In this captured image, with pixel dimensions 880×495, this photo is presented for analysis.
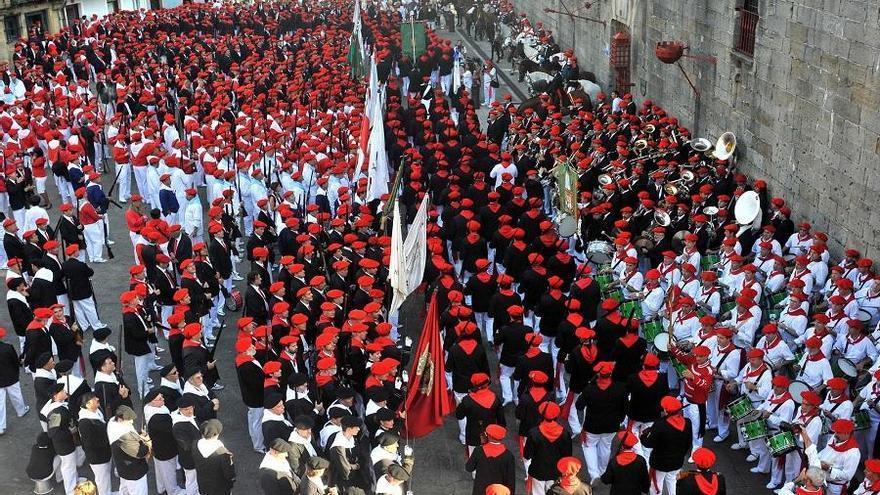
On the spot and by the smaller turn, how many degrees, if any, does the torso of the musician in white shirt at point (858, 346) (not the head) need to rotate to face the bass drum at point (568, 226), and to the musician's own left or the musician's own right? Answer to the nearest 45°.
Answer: approximately 90° to the musician's own right

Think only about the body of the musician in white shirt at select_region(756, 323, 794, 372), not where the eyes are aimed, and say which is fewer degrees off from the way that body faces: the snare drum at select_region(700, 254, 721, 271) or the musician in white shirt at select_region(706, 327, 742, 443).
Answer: the musician in white shirt

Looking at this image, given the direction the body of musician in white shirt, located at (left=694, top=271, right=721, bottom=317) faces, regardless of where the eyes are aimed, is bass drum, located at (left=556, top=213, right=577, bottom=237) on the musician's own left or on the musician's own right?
on the musician's own right

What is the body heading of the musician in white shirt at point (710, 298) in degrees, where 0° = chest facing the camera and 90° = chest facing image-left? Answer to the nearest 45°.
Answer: approximately 45°

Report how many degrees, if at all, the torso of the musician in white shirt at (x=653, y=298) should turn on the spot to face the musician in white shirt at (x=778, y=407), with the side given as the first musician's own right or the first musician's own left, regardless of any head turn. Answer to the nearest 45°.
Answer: approximately 90° to the first musician's own left

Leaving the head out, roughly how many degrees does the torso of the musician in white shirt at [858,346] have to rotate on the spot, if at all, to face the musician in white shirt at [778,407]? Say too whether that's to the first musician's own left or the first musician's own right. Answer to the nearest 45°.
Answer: approximately 45° to the first musician's own left

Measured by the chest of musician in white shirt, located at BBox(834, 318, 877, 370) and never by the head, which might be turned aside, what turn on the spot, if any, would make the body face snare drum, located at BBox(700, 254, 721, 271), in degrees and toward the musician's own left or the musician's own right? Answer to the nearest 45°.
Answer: approximately 90° to the musician's own right

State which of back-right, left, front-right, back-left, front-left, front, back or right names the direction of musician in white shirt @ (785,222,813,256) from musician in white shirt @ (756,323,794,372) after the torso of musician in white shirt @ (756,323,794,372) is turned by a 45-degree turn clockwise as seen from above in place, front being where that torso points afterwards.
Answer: right

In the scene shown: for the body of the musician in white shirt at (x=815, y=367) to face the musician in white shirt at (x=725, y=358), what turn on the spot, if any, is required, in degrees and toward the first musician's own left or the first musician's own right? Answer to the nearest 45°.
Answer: approximately 45° to the first musician's own right

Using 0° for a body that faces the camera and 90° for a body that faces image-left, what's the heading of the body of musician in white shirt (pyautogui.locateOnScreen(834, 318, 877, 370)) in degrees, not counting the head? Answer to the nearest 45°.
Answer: approximately 45°
